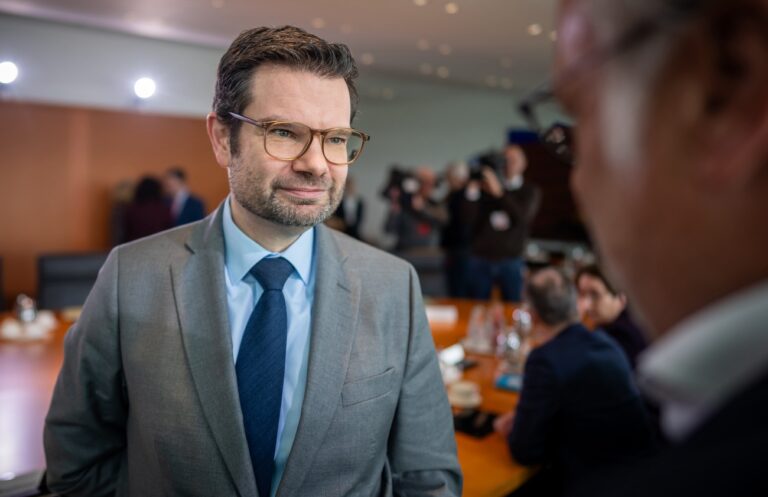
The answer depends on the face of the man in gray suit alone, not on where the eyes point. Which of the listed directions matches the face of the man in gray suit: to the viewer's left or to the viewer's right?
to the viewer's right

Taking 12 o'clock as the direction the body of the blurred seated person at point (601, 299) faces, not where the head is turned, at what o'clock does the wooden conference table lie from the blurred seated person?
The wooden conference table is roughly at 12 o'clock from the blurred seated person.

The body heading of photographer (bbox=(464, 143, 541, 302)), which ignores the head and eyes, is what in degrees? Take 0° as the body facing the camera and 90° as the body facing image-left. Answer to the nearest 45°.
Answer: approximately 45°

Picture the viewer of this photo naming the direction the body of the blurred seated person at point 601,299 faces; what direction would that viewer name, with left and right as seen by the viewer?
facing the viewer and to the left of the viewer

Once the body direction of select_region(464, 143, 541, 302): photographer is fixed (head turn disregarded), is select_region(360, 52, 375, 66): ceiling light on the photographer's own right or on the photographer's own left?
on the photographer's own right

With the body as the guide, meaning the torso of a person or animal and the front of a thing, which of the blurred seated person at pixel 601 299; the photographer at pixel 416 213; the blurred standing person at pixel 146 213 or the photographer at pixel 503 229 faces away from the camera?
the blurred standing person at pixel 146 213

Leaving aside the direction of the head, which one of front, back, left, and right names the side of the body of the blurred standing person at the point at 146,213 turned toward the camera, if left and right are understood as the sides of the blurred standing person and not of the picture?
back

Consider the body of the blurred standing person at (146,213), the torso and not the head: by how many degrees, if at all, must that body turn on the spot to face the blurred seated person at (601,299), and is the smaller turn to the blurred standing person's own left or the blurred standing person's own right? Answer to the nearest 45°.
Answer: approximately 135° to the blurred standing person's own right

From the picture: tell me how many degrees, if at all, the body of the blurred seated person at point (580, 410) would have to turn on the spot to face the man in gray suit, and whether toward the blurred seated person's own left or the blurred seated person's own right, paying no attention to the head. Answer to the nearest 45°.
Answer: approximately 90° to the blurred seated person's own left
